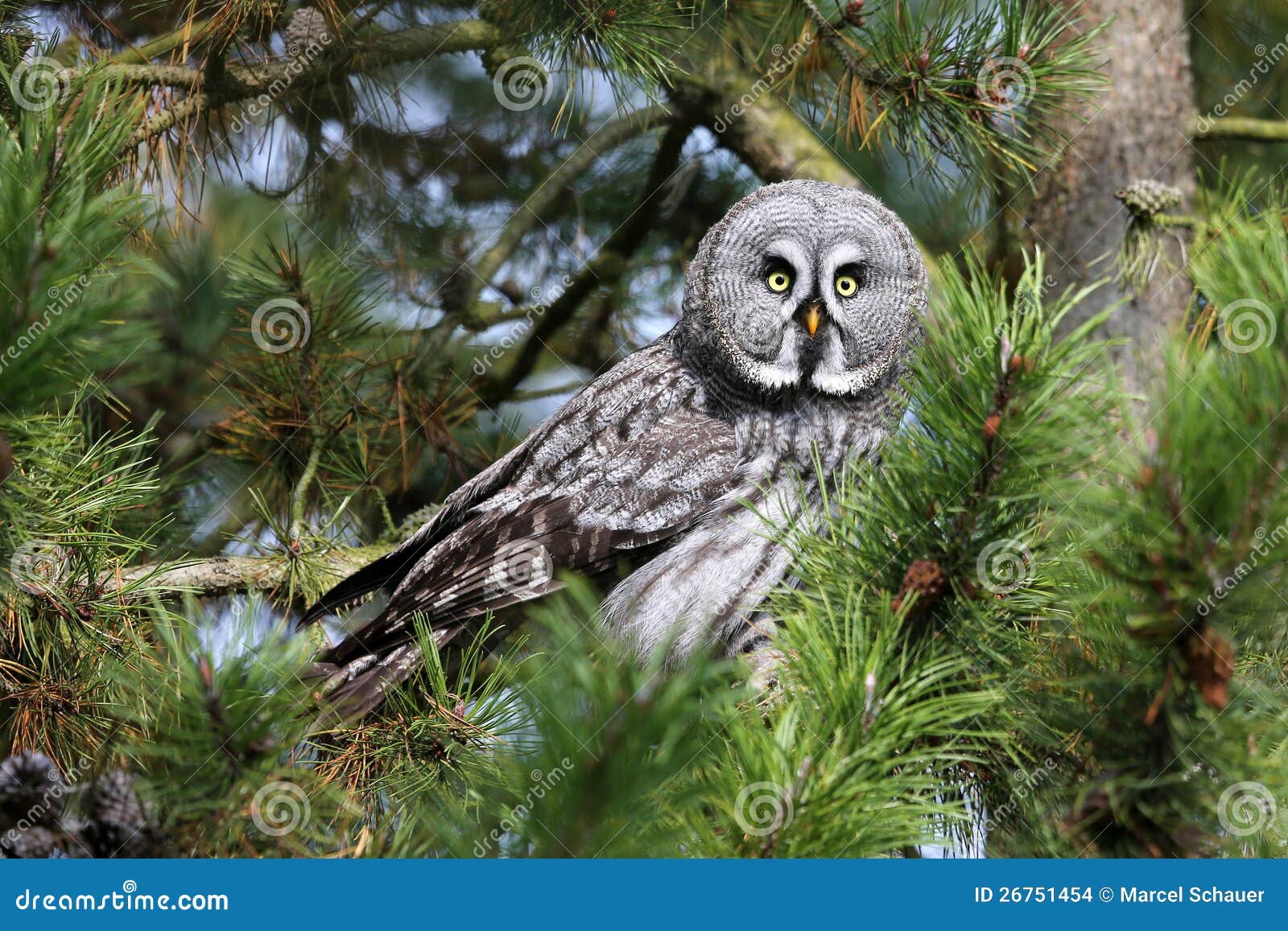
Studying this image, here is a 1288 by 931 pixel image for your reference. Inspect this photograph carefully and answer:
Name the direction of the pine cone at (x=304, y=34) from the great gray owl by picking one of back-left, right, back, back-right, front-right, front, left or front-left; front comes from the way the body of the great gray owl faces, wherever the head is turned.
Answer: back

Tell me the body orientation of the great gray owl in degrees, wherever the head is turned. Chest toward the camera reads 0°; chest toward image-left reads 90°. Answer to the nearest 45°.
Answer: approximately 270°
